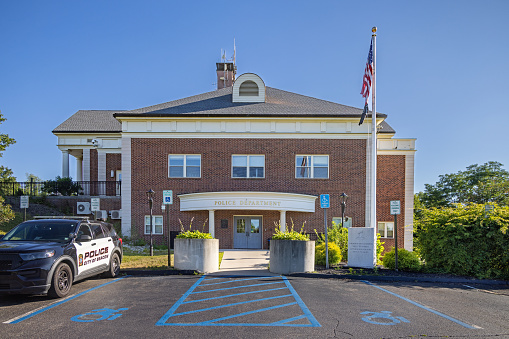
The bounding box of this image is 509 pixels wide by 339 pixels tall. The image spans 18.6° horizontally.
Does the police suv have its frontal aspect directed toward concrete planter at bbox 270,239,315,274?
no

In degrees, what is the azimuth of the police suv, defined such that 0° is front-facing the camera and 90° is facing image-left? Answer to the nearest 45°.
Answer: approximately 45°

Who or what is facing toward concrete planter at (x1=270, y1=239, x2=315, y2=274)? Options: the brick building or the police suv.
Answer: the brick building

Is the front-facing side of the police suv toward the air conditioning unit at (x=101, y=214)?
no

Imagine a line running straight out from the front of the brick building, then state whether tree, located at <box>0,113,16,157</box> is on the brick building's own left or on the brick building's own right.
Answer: on the brick building's own right

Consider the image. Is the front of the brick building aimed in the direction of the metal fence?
no

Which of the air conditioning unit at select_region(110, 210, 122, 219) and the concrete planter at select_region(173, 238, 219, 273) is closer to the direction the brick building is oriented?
the concrete planter

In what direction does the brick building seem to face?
toward the camera

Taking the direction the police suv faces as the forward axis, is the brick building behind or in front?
behind

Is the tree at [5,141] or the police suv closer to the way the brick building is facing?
the police suv

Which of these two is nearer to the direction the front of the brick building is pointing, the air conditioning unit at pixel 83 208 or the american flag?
the american flag

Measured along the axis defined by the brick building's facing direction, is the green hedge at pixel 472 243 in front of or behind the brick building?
in front

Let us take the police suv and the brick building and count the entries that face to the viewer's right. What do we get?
0

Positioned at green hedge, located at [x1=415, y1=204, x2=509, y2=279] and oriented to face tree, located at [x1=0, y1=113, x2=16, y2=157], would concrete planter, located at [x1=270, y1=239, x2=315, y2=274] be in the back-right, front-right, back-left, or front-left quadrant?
front-left
